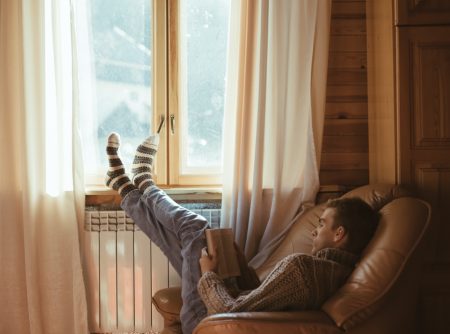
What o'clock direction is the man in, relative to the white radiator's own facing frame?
The man is roughly at 11 o'clock from the white radiator.

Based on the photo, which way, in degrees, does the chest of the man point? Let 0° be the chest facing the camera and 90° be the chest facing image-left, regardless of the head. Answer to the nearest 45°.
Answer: approximately 90°

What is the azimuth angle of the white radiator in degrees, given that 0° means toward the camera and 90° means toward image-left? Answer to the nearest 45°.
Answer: approximately 0°

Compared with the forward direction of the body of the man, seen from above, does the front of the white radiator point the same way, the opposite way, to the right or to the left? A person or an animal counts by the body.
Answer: to the left

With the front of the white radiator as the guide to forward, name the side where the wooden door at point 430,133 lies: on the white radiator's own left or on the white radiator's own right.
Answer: on the white radiator's own left

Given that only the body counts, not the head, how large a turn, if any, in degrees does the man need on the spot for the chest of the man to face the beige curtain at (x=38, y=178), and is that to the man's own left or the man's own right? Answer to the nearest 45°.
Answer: approximately 45° to the man's own right

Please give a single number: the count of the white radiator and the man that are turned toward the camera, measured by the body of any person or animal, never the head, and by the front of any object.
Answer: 1

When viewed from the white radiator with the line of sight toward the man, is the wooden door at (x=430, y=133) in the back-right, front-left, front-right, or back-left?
front-left
